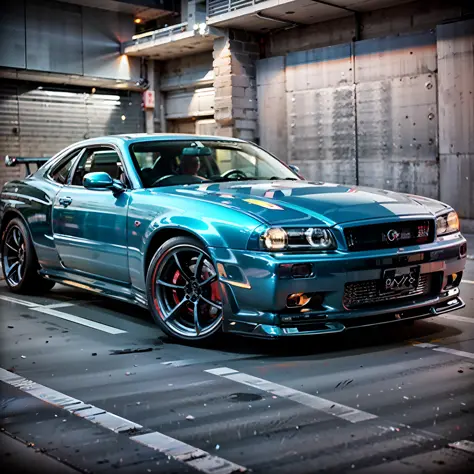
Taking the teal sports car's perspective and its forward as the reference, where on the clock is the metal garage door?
The metal garage door is roughly at 7 o'clock from the teal sports car.

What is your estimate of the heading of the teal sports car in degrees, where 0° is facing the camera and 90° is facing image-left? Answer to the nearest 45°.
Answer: approximately 315°
